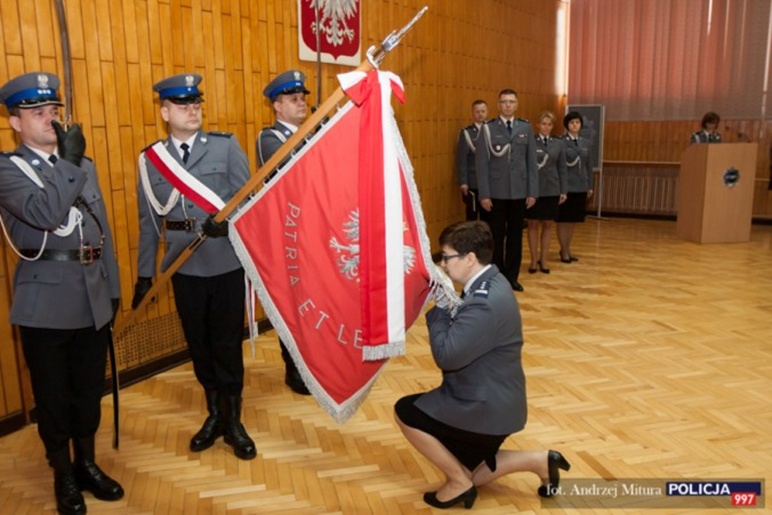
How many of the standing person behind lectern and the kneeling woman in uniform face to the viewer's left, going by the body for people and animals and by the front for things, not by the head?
1

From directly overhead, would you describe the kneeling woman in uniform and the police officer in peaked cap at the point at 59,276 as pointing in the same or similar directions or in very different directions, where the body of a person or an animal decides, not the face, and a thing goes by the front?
very different directions

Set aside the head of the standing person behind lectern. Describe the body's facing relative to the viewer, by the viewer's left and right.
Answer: facing the viewer

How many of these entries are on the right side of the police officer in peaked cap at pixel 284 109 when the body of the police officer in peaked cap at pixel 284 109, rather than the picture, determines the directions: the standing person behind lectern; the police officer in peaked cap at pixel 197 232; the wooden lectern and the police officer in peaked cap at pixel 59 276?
2

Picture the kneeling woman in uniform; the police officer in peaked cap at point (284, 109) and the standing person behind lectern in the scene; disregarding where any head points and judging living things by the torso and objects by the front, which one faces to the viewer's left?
the kneeling woman in uniform

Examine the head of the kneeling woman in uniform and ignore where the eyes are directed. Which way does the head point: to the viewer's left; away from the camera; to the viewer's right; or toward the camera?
to the viewer's left

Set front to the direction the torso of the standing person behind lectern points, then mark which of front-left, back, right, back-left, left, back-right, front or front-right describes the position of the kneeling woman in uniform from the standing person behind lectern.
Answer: front

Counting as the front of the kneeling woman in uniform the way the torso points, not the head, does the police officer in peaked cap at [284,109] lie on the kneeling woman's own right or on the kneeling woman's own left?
on the kneeling woman's own right

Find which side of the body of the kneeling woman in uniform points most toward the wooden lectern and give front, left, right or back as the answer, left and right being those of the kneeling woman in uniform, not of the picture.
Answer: right

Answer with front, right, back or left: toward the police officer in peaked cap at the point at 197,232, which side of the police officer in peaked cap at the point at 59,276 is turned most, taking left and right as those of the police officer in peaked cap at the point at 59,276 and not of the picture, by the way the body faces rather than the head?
left

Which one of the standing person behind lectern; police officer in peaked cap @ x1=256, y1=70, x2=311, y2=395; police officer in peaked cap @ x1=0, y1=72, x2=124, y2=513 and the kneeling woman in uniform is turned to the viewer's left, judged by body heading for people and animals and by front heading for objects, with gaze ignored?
the kneeling woman in uniform

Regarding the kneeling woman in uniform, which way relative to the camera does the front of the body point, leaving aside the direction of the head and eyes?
to the viewer's left

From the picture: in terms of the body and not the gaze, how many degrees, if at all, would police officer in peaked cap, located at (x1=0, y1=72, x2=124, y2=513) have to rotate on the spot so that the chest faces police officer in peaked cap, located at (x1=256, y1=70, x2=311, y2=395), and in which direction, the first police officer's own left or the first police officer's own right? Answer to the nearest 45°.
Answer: approximately 90° to the first police officer's own left
